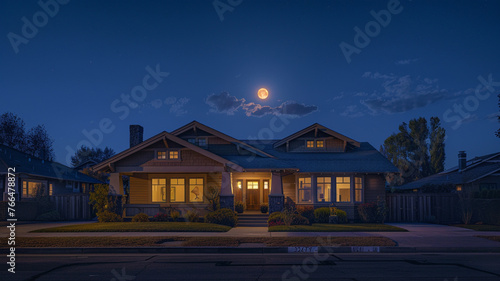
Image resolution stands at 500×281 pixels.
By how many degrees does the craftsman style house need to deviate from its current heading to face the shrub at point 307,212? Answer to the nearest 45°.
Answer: approximately 45° to its left

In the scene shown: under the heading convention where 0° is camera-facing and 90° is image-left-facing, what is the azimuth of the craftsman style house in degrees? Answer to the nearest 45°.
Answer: approximately 0°

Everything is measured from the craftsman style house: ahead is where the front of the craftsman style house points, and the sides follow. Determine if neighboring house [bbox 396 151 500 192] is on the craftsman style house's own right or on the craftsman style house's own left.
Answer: on the craftsman style house's own left

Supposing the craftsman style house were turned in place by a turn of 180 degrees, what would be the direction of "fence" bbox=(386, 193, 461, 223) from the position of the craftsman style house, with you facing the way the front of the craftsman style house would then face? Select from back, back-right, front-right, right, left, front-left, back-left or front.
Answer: right

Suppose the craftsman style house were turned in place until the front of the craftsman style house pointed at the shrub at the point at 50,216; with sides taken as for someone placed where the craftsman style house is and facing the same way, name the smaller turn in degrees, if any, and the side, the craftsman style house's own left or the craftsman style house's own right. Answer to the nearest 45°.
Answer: approximately 90° to the craftsman style house's own right

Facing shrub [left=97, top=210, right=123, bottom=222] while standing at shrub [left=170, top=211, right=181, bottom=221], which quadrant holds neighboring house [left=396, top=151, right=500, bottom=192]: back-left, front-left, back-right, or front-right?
back-right
